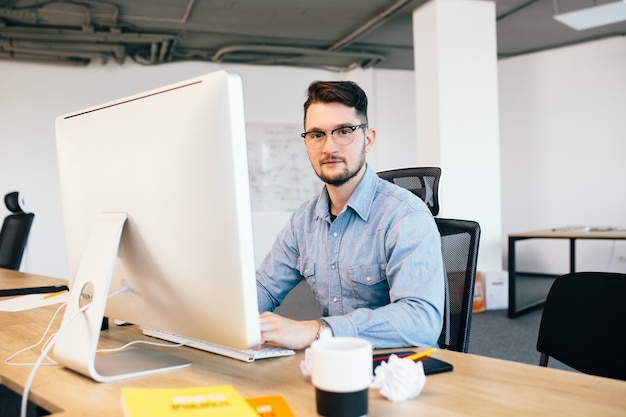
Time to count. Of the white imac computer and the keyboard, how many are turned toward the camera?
0

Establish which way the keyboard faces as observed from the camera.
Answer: facing away from the viewer and to the right of the viewer

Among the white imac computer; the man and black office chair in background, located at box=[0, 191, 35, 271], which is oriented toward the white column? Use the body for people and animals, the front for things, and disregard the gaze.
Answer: the white imac computer

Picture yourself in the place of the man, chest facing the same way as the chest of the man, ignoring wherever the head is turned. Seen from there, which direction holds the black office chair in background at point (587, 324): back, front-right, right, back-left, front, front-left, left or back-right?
back-left

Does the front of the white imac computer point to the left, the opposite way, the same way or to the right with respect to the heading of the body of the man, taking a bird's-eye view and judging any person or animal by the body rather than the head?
the opposite way

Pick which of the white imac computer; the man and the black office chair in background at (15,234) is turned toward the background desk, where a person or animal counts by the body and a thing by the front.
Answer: the white imac computer

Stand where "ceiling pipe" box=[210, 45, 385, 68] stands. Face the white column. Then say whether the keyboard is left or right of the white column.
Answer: right

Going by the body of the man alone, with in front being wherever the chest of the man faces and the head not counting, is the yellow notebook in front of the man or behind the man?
in front

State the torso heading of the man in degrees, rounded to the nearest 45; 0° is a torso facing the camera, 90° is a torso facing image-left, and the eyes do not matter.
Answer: approximately 45°
